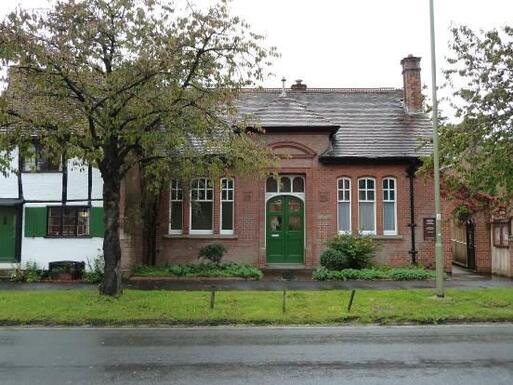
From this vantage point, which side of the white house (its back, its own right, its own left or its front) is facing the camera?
front

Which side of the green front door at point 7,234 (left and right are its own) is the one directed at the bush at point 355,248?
left

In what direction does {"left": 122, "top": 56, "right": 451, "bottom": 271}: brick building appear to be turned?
toward the camera

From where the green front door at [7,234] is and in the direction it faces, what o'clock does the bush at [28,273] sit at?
The bush is roughly at 11 o'clock from the green front door.

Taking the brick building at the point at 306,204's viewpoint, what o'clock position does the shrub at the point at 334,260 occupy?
The shrub is roughly at 11 o'clock from the brick building.

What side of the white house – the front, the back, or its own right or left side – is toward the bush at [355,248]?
left

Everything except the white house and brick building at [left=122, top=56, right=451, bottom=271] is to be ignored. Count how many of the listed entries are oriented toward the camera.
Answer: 2

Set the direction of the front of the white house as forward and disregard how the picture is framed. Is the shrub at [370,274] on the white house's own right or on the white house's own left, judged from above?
on the white house's own left

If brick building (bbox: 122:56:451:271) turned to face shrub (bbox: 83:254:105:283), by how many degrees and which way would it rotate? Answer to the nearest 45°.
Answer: approximately 45° to its right

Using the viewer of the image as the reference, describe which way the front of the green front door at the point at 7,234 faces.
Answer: facing the viewer

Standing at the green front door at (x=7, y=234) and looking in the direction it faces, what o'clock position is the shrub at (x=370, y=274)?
The shrub is roughly at 10 o'clock from the green front door.

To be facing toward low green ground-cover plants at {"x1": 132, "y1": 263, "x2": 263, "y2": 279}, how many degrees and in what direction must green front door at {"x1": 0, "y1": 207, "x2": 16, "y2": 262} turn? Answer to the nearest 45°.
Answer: approximately 45° to its left
